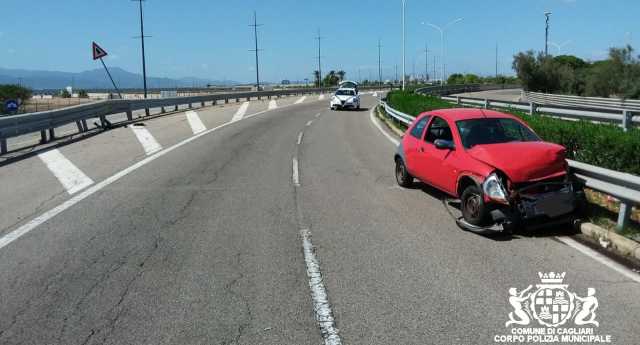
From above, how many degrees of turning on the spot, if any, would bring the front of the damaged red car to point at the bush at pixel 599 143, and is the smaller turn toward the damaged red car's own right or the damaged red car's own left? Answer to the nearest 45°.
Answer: approximately 90° to the damaged red car's own left

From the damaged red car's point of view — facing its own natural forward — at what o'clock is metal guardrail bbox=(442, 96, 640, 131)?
The metal guardrail is roughly at 8 o'clock from the damaged red car.

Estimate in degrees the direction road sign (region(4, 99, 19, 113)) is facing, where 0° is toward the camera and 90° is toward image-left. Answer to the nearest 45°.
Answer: approximately 0°

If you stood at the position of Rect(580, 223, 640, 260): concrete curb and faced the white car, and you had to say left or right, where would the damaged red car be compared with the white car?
left

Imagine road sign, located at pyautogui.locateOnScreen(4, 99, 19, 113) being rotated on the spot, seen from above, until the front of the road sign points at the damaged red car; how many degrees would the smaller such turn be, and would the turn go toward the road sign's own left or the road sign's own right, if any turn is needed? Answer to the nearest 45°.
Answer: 0° — it already faces it

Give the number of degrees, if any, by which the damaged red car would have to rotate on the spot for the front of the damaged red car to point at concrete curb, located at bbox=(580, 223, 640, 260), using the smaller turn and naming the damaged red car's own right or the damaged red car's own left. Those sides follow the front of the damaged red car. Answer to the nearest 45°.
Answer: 0° — it already faces it
